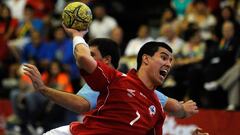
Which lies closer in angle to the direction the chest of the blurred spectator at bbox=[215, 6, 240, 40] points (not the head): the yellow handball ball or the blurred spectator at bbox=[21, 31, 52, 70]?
the yellow handball ball

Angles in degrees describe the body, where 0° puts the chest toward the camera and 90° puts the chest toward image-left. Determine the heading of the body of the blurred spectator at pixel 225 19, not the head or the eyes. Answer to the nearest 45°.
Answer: approximately 0°

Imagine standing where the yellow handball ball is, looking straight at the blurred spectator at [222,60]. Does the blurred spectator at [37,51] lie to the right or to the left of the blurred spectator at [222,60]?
left

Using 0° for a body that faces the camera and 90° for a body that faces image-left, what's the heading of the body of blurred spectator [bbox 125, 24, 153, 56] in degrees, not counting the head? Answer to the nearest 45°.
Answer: approximately 0°
